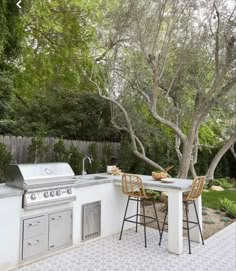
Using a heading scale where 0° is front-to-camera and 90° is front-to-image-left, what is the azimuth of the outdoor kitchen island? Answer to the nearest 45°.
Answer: approximately 315°

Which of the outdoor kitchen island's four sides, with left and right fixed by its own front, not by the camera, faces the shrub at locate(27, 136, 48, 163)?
back

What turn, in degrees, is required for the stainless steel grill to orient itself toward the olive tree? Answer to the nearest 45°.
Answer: approximately 90° to its left

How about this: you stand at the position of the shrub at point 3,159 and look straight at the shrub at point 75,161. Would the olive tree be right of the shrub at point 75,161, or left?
right

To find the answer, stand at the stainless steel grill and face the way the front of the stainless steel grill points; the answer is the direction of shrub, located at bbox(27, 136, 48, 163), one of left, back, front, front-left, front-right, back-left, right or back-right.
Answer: back-left

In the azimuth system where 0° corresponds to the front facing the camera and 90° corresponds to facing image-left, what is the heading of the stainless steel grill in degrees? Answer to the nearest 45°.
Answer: approximately 315°

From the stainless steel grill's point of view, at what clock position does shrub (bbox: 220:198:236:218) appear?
The shrub is roughly at 10 o'clock from the stainless steel grill.

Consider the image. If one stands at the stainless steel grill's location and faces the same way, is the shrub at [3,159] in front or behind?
behind

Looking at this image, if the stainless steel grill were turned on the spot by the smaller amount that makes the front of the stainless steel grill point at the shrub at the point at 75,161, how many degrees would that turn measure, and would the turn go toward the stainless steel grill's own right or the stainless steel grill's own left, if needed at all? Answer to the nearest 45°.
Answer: approximately 135° to the stainless steel grill's own left

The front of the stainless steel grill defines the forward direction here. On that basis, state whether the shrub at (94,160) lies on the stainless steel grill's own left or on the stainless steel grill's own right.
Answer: on the stainless steel grill's own left

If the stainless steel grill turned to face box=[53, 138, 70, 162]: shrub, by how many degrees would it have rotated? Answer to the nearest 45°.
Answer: approximately 135° to its left
